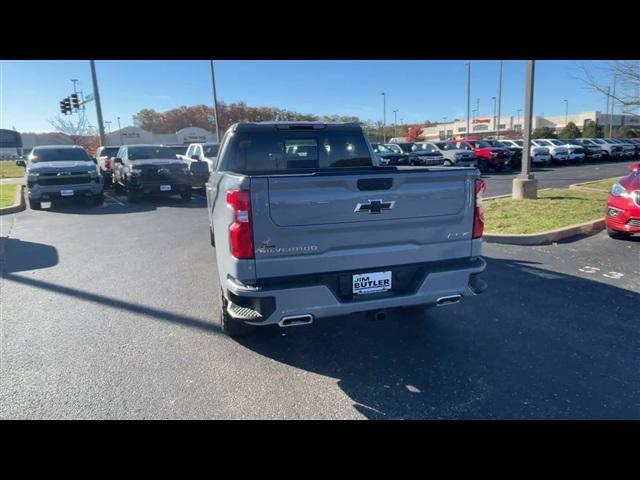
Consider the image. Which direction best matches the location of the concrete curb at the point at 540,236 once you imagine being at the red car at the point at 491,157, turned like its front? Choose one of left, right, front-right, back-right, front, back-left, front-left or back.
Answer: front-right

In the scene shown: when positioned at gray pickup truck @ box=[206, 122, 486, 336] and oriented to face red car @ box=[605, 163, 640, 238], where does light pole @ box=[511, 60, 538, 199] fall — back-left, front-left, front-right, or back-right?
front-left

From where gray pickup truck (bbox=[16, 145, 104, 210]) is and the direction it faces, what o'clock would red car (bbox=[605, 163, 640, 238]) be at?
The red car is roughly at 11 o'clock from the gray pickup truck.

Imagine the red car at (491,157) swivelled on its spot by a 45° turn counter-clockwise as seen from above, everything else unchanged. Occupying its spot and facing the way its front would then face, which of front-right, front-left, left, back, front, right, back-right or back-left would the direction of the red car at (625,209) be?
right

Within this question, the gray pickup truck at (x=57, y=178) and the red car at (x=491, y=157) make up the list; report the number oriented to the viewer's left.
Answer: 0

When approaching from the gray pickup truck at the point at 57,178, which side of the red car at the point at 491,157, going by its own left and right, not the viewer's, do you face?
right

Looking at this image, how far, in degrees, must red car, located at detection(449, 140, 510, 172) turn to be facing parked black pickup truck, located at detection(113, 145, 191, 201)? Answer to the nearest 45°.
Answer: approximately 90° to its right

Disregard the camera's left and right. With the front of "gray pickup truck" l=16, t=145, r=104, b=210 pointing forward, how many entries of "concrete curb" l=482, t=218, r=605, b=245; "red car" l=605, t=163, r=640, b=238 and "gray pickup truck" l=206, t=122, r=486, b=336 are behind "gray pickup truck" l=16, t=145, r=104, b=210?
0

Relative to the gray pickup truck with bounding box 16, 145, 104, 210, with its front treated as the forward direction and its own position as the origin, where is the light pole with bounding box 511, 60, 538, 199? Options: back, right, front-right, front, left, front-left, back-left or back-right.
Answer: front-left

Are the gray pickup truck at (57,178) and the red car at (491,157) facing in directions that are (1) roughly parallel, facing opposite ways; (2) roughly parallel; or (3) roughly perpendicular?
roughly parallel

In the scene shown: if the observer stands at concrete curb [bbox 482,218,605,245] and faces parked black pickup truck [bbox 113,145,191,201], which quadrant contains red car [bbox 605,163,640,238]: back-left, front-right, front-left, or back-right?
back-right

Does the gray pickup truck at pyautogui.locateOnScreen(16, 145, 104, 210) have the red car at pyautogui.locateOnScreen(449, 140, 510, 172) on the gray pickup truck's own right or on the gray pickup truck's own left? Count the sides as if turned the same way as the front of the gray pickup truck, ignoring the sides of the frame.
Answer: on the gray pickup truck's own left

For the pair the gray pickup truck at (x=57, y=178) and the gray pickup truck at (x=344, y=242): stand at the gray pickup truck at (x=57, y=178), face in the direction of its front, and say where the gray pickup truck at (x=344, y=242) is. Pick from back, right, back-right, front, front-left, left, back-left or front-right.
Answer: front

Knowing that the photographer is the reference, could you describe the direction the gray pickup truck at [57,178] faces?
facing the viewer
